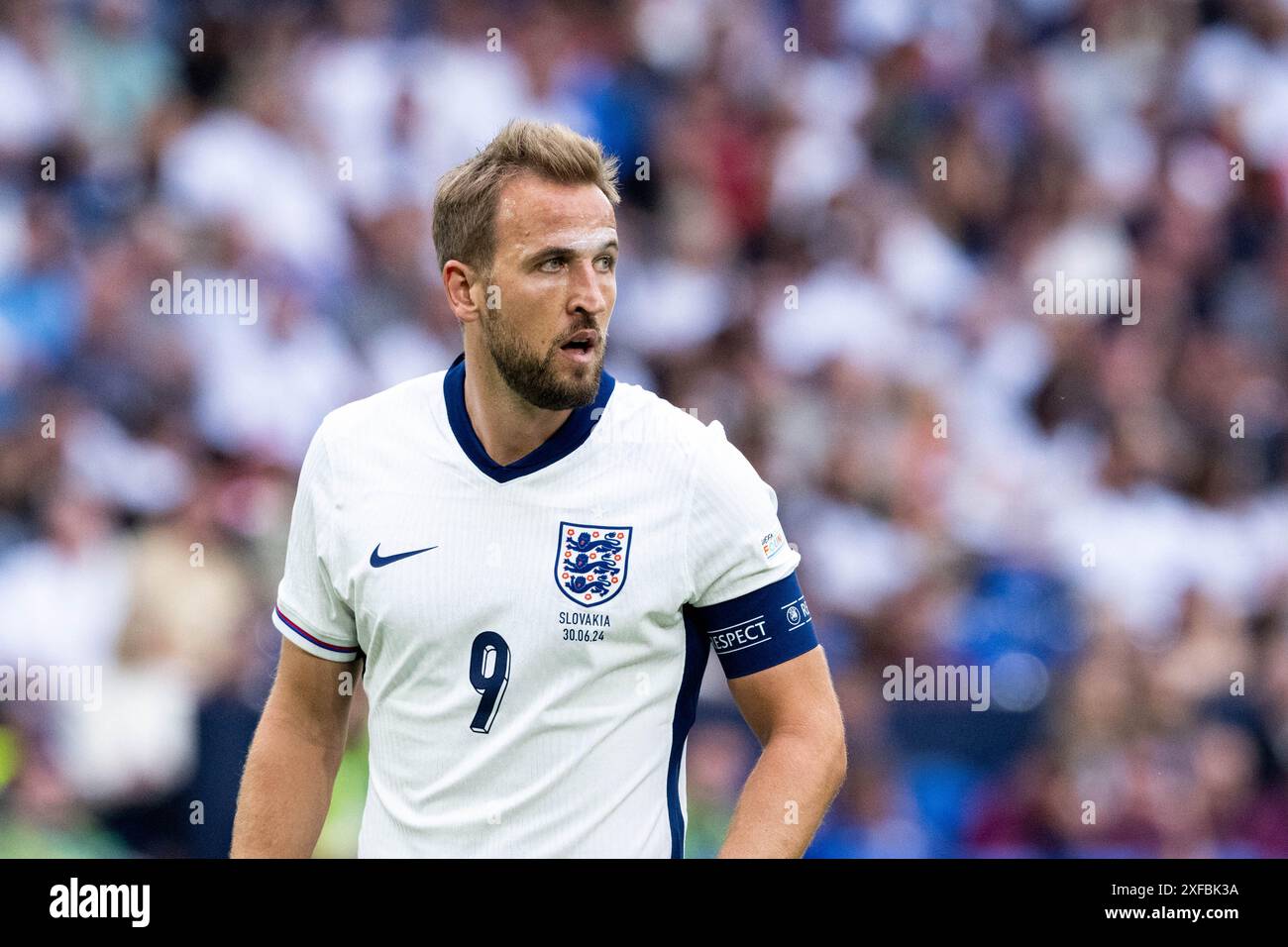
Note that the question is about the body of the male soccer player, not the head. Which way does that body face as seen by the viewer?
toward the camera

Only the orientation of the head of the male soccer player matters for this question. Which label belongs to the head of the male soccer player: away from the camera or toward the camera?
toward the camera
